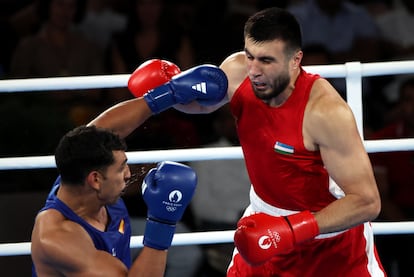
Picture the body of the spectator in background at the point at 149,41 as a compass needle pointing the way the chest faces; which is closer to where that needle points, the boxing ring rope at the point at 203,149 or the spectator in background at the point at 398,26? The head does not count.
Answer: the boxing ring rope

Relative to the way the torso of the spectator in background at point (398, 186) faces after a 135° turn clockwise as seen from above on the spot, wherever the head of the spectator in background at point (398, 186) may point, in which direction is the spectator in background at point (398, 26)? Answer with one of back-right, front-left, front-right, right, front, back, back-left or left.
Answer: front-right

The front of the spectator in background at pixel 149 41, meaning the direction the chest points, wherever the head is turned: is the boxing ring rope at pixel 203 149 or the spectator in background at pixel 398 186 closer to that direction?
the boxing ring rope

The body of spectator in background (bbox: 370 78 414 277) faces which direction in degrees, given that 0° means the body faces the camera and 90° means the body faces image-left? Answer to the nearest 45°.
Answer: approximately 0°

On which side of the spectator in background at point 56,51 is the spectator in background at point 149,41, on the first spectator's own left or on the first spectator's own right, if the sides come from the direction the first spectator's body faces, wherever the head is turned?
on the first spectator's own left

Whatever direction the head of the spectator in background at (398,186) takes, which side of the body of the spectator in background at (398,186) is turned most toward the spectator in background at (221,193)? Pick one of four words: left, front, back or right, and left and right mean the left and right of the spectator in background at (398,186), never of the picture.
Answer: right

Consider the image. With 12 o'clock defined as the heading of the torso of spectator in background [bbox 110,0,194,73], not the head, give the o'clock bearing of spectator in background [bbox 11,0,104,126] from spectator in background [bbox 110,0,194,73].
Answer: spectator in background [bbox 11,0,104,126] is roughly at 3 o'clock from spectator in background [bbox 110,0,194,73].

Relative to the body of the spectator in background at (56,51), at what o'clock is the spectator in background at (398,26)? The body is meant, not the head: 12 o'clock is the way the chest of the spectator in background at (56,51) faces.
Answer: the spectator in background at (398,26) is roughly at 9 o'clock from the spectator in background at (56,51).

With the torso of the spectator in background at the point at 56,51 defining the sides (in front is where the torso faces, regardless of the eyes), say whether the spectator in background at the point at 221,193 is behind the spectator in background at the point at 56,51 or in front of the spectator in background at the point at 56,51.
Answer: in front
